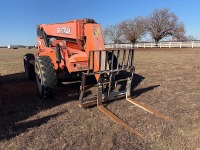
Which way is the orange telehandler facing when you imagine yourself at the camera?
facing the viewer and to the right of the viewer

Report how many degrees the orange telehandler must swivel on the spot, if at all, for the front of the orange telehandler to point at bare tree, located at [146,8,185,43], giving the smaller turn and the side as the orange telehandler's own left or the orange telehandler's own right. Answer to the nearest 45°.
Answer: approximately 135° to the orange telehandler's own left
